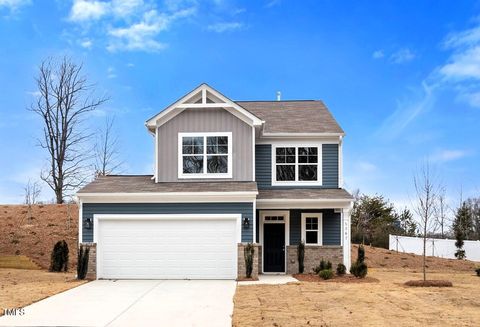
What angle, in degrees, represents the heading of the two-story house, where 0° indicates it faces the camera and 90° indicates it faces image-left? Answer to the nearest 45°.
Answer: approximately 0°

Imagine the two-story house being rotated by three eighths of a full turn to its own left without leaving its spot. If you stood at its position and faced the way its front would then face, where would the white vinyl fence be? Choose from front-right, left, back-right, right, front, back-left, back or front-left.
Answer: front

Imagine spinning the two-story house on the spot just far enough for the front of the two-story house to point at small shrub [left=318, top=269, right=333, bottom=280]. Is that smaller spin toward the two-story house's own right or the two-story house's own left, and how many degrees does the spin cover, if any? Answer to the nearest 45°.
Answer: approximately 45° to the two-story house's own left

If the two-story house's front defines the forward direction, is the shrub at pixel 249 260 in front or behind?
in front

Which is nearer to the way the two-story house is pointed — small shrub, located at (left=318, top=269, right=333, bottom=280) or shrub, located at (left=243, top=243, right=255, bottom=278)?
the shrub
